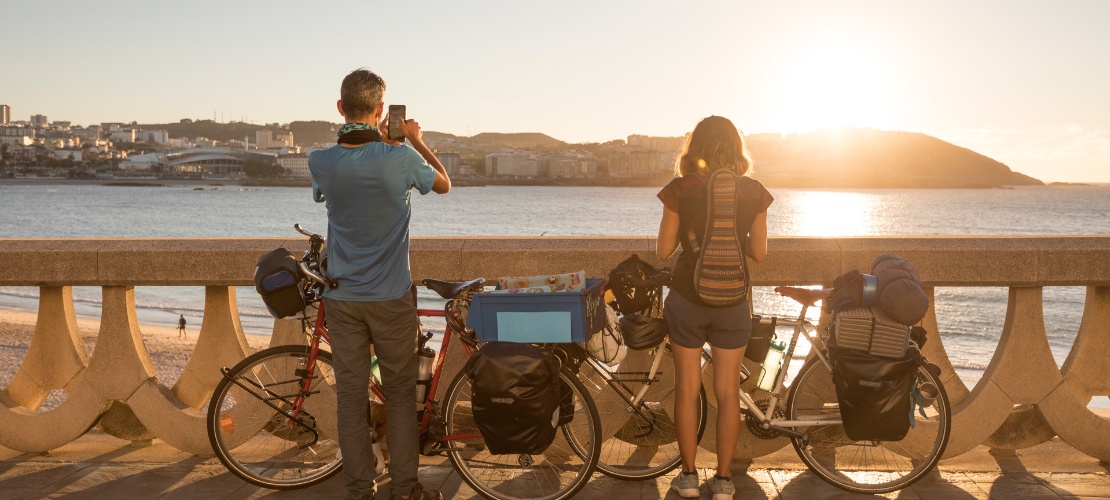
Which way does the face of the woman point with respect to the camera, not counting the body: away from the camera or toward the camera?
away from the camera

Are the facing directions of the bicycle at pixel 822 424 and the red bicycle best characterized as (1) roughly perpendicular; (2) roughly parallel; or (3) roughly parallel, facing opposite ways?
roughly parallel

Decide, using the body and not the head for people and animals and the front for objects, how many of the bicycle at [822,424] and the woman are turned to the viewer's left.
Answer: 1

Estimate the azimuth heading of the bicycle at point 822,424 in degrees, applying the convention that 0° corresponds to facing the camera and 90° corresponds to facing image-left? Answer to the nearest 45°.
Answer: approximately 90°

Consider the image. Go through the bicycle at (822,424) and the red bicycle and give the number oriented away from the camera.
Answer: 0

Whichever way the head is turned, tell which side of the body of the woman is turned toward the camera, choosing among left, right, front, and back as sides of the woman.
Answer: back

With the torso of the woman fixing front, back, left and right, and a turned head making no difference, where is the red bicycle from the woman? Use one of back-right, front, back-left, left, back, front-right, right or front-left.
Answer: left

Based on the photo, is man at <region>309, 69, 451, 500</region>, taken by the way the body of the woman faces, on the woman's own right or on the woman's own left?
on the woman's own left

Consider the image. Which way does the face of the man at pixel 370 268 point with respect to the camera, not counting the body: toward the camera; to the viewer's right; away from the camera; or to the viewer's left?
away from the camera

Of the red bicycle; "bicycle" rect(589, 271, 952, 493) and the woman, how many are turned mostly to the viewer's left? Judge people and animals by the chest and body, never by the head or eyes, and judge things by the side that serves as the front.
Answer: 2

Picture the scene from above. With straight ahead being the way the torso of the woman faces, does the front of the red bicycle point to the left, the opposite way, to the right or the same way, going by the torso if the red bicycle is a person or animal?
to the left

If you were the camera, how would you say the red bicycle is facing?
facing to the left of the viewer

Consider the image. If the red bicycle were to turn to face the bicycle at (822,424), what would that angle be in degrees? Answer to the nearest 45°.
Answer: approximately 180°

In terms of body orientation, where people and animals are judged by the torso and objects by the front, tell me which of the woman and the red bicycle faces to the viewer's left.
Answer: the red bicycle

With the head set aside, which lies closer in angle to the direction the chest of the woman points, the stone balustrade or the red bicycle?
the stone balustrade
